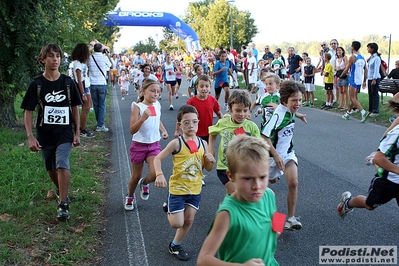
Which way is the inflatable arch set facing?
toward the camera

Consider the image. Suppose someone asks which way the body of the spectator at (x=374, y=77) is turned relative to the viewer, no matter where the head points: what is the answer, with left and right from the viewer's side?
facing to the left of the viewer

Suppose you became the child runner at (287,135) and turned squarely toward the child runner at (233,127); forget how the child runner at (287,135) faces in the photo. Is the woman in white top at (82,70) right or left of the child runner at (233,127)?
right

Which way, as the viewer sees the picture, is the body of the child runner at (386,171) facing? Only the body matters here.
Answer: to the viewer's right

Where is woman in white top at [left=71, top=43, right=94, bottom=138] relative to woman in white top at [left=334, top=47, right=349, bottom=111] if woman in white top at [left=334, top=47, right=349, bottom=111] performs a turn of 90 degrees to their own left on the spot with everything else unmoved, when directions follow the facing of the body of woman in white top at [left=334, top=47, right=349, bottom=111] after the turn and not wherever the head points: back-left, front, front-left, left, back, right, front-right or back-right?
right

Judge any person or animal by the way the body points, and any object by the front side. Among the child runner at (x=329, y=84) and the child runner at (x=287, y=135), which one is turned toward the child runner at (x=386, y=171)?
the child runner at (x=287, y=135)

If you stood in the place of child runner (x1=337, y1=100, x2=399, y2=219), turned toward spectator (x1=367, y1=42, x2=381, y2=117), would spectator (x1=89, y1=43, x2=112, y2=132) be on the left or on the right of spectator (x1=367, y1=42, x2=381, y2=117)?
left

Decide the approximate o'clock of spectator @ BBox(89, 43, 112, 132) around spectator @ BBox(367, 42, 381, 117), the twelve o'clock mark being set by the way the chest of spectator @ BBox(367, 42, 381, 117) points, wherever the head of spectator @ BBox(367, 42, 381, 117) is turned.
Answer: spectator @ BBox(89, 43, 112, 132) is roughly at 11 o'clock from spectator @ BBox(367, 42, 381, 117).

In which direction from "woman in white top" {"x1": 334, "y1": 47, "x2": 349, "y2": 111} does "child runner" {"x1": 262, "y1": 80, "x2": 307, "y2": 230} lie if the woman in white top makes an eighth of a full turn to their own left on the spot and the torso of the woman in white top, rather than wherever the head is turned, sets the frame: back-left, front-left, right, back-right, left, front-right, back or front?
front

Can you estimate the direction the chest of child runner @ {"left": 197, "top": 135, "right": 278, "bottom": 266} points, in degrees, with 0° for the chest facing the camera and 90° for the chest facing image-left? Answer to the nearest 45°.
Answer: approximately 315°

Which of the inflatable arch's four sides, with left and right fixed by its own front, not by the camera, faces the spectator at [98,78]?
front

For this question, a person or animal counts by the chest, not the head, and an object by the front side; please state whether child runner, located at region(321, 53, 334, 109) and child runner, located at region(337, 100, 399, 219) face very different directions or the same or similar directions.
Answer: very different directions

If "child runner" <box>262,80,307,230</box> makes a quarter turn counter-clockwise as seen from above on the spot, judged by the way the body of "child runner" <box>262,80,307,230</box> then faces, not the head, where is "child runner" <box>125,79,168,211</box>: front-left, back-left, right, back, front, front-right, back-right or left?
back-left

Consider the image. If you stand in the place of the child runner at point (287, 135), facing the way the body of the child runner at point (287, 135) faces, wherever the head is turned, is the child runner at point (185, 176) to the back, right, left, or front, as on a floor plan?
right

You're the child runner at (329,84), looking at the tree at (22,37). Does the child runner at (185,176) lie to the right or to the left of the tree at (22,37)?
left
